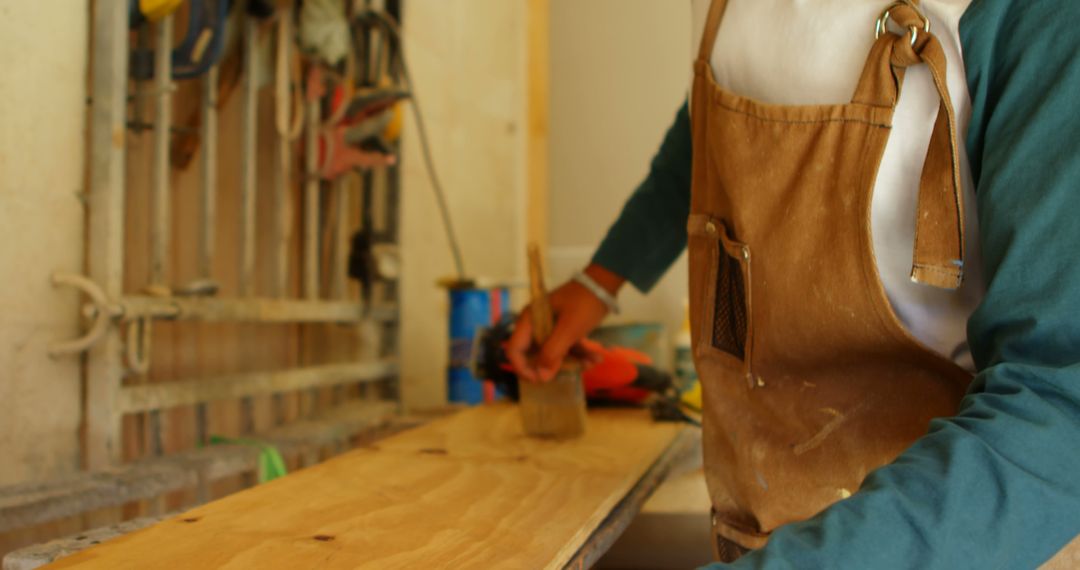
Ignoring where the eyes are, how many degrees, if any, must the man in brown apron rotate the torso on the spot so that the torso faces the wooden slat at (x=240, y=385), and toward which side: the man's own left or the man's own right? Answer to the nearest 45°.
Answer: approximately 90° to the man's own right

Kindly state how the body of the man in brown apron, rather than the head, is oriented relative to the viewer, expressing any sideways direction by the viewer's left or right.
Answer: facing the viewer and to the left of the viewer

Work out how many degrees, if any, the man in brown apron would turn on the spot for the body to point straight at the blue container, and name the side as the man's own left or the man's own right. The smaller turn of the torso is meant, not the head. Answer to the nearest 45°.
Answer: approximately 90° to the man's own right

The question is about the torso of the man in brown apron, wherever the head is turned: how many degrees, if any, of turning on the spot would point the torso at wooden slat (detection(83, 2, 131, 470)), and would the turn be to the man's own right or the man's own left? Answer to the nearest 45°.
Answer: approximately 45° to the man's own right
